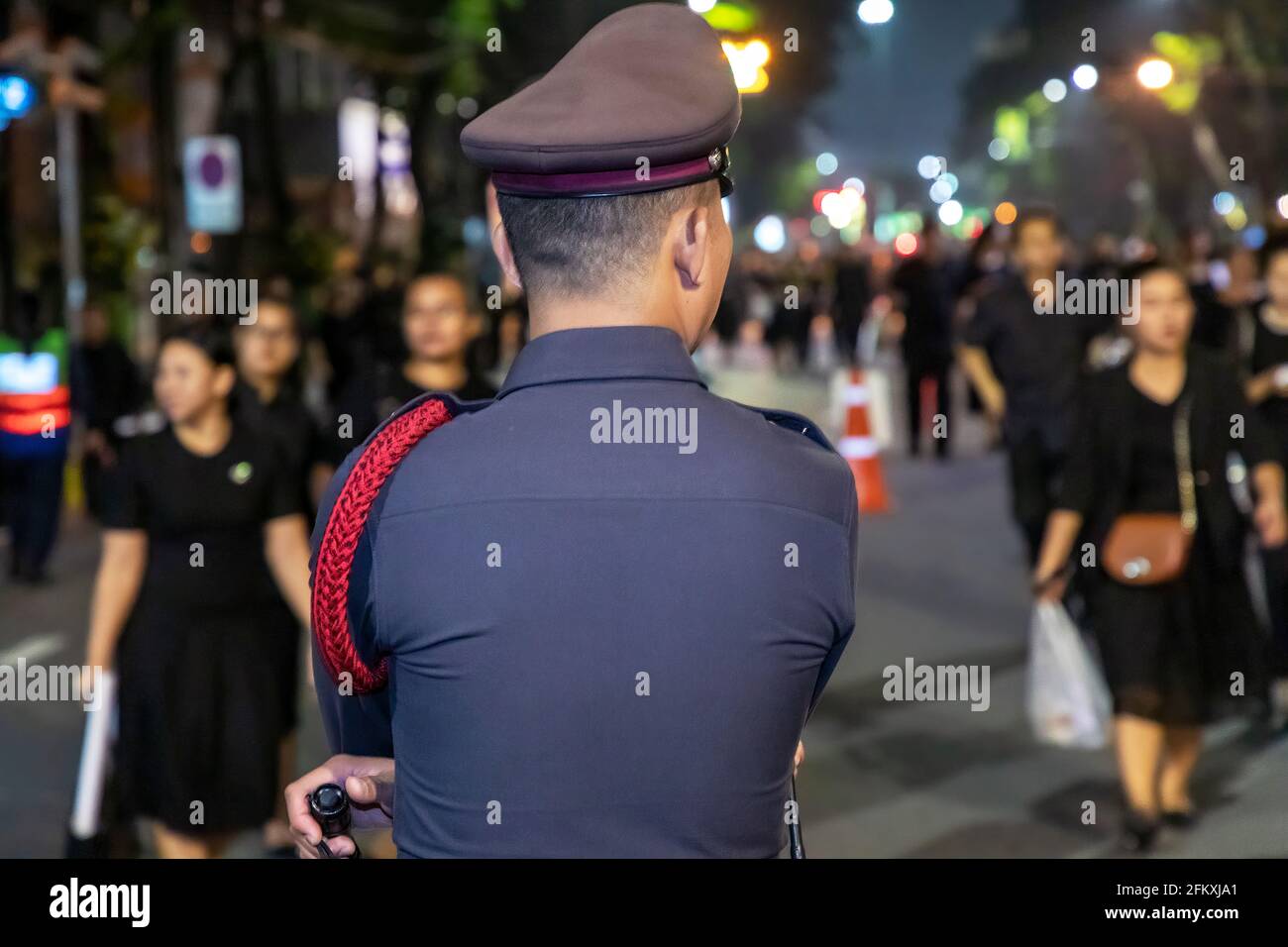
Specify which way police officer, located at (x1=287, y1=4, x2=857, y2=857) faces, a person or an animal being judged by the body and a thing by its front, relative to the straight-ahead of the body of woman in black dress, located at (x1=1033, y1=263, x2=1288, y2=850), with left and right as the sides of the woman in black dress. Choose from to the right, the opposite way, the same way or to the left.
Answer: the opposite way

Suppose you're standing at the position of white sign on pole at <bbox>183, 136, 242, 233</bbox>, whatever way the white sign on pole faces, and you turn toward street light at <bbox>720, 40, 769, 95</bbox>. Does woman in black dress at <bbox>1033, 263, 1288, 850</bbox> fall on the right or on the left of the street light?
right

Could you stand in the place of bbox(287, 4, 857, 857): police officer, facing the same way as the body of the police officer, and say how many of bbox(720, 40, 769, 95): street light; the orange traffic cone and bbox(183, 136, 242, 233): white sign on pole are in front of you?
3

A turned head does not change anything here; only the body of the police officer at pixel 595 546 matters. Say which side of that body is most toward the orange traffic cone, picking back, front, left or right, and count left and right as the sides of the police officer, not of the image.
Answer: front

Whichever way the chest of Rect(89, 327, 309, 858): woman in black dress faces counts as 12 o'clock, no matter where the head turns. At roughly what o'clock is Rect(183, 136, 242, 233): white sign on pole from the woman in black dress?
The white sign on pole is roughly at 6 o'clock from the woman in black dress.

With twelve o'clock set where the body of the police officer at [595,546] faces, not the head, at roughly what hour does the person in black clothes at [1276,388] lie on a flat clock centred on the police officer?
The person in black clothes is roughly at 1 o'clock from the police officer.

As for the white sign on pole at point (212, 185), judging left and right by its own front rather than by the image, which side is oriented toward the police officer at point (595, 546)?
front

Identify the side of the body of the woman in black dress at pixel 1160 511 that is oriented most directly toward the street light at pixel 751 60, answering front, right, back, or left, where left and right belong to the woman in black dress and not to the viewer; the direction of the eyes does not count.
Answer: back

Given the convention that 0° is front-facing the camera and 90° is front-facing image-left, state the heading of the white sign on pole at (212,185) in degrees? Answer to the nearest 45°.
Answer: approximately 0°

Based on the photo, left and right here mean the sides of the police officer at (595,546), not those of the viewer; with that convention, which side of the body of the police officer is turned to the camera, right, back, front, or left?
back
